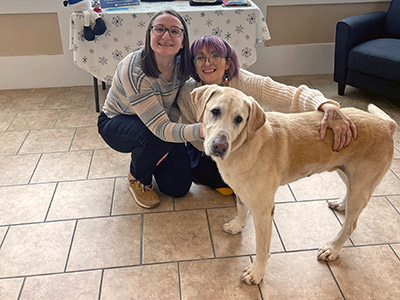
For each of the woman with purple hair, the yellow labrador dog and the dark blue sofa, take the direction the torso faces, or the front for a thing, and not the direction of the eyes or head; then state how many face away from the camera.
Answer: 0

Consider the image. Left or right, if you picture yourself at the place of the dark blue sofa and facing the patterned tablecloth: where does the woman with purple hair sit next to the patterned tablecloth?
left

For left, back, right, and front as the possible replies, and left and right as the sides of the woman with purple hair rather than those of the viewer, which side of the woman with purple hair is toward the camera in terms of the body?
front

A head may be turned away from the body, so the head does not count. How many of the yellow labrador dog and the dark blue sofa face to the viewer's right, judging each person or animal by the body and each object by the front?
0

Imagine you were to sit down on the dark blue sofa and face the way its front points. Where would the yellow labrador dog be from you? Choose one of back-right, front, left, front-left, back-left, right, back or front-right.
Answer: front-left

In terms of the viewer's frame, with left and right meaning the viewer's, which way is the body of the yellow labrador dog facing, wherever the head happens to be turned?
facing the viewer and to the left of the viewer

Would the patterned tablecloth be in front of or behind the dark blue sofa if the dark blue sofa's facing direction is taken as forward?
in front

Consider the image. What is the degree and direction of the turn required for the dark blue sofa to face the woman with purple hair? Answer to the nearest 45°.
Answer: approximately 45° to its left

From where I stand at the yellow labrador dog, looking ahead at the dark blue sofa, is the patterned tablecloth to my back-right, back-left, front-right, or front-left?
front-left
